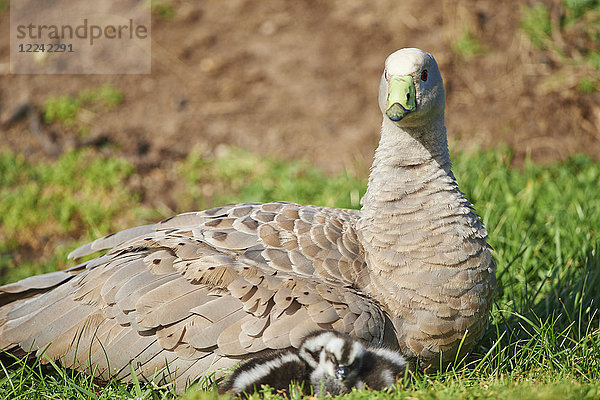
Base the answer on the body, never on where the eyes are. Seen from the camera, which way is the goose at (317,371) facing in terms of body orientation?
toward the camera
